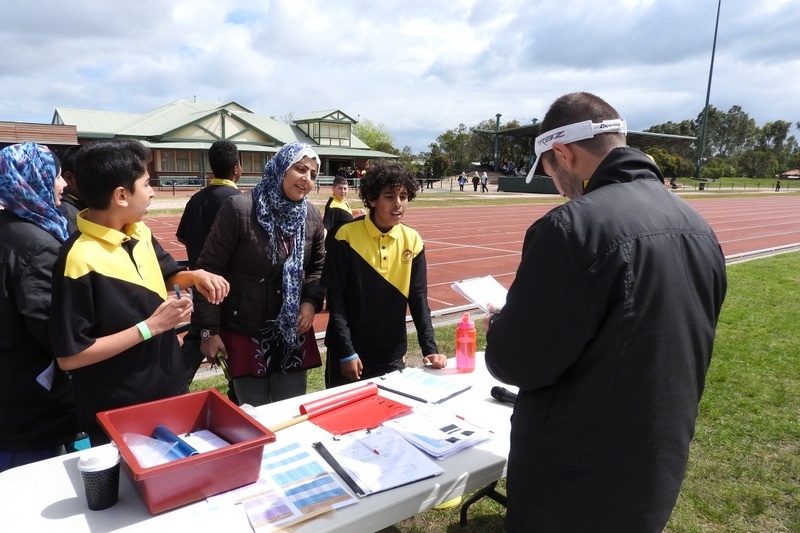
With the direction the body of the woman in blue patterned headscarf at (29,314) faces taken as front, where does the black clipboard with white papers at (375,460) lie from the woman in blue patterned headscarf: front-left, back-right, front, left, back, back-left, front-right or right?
front-right

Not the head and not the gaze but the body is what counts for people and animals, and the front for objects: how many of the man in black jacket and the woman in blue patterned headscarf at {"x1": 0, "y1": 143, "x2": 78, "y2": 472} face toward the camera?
0

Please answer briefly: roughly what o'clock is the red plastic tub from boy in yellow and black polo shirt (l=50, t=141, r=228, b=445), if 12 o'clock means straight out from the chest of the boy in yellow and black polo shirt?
The red plastic tub is roughly at 1 o'clock from the boy in yellow and black polo shirt.

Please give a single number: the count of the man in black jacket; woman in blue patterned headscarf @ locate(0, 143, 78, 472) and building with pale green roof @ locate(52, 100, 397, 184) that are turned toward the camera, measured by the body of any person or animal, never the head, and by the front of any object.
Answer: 1

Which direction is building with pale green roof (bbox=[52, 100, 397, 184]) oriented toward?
toward the camera

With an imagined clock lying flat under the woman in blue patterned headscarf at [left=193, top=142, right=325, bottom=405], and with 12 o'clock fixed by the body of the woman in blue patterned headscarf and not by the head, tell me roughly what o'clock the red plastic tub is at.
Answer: The red plastic tub is roughly at 2 o'clock from the woman in blue patterned headscarf.

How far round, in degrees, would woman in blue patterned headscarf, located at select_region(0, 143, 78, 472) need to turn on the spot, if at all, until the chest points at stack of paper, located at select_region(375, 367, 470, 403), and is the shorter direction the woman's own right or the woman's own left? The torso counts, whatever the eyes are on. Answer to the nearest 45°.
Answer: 0° — they already face it

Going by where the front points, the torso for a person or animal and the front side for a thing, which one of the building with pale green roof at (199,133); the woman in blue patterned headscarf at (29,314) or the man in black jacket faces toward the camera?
the building with pale green roof

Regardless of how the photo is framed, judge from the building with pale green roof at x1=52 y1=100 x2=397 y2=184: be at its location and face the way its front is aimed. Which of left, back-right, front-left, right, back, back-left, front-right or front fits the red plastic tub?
front

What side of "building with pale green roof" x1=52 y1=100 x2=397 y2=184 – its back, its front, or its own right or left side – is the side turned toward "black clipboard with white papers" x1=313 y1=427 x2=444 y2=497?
front

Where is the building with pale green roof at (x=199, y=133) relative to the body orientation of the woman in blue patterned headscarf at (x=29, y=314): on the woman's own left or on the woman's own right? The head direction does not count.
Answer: on the woman's own left

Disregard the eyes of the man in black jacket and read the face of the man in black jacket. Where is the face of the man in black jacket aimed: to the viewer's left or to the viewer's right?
to the viewer's left

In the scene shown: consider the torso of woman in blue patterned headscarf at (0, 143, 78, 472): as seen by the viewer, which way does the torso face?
to the viewer's right

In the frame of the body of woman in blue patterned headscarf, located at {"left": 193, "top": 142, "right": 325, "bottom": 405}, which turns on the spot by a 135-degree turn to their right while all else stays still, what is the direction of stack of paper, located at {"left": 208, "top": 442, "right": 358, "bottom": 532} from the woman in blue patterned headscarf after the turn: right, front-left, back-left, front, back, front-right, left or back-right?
left

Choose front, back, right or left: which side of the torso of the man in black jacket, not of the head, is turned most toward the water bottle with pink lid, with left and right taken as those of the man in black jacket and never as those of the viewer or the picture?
front

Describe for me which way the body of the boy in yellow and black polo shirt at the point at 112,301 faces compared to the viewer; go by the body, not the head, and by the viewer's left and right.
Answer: facing the viewer and to the right of the viewer

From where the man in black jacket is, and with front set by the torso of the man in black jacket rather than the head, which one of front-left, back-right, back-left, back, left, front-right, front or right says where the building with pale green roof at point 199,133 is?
front

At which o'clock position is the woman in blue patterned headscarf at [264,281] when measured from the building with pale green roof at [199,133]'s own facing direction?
The woman in blue patterned headscarf is roughly at 12 o'clock from the building with pale green roof.
